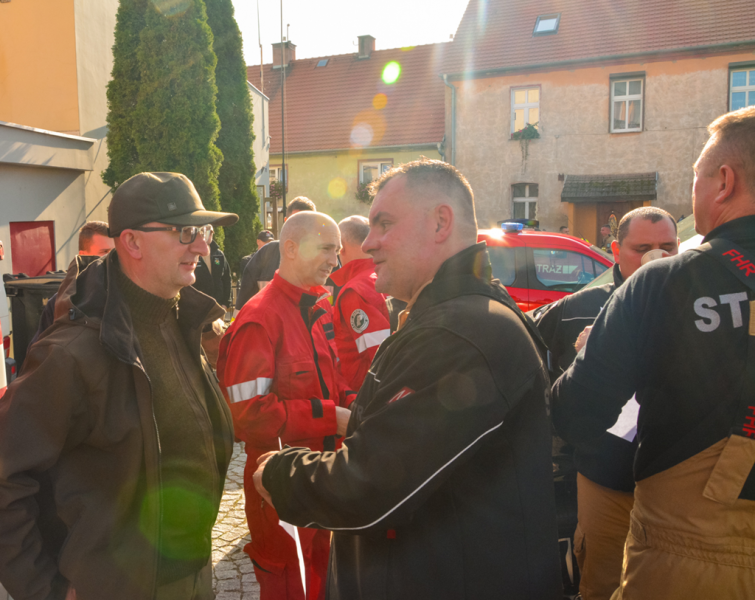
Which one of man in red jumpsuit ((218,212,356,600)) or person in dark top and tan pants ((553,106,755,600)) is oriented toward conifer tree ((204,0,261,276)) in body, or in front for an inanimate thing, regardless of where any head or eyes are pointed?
the person in dark top and tan pants

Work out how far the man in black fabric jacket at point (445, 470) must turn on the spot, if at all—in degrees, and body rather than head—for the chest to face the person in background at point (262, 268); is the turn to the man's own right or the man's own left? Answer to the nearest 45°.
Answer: approximately 90° to the man's own right

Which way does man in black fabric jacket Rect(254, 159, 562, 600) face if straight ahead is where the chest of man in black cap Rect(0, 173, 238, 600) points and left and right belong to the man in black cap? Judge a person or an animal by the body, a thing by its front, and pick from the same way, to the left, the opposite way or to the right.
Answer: the opposite way

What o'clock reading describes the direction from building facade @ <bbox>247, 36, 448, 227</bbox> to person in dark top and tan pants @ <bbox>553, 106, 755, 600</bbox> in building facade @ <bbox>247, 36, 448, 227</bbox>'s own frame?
The person in dark top and tan pants is roughly at 12 o'clock from the building facade.

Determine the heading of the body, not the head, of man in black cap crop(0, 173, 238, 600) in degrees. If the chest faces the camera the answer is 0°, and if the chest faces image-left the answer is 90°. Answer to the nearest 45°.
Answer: approximately 315°

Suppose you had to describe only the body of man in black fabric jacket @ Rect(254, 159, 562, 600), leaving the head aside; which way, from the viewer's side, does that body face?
to the viewer's left

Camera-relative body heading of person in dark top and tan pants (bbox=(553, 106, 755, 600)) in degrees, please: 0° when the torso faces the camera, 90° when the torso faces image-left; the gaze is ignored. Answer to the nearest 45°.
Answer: approximately 135°

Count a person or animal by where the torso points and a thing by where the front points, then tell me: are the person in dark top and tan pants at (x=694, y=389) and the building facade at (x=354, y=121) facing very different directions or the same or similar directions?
very different directions

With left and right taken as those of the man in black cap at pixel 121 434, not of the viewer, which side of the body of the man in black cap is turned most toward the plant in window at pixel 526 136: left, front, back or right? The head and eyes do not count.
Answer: left

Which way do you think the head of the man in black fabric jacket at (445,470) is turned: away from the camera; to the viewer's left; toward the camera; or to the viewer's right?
to the viewer's left
